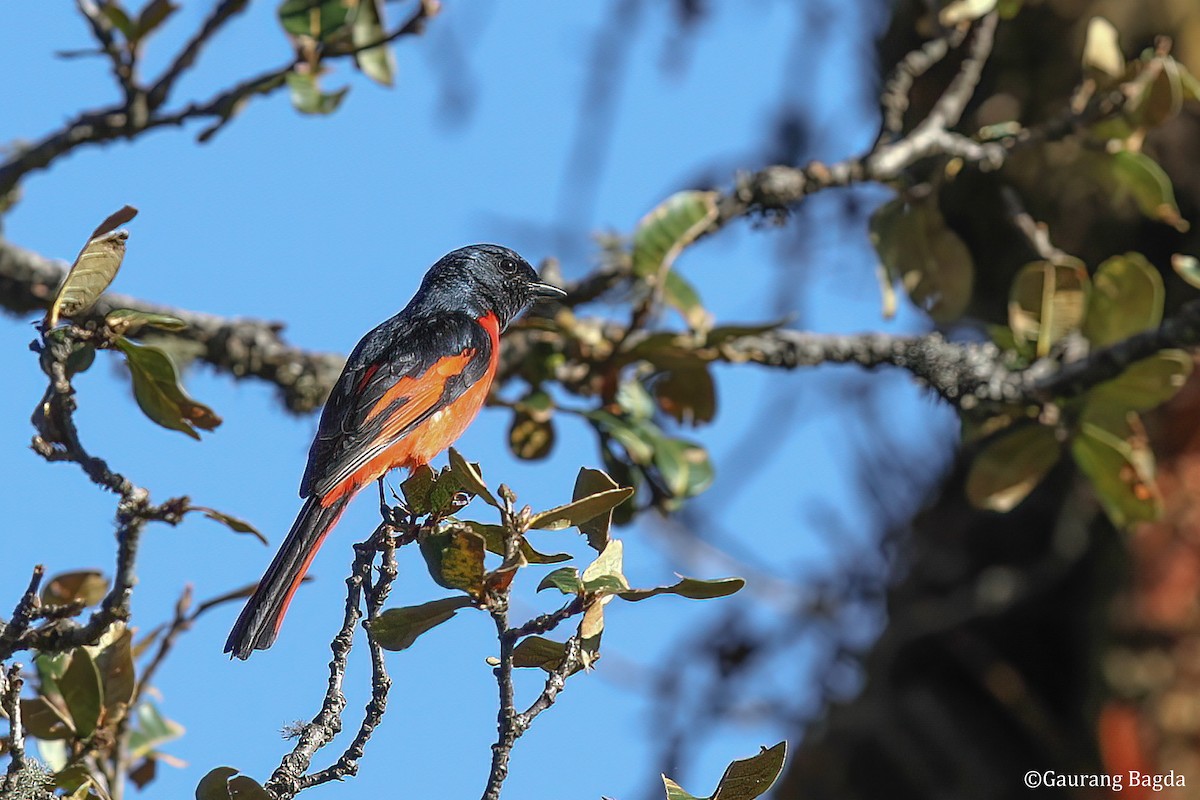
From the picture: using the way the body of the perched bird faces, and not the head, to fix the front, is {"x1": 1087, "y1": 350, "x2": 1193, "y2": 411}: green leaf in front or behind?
in front

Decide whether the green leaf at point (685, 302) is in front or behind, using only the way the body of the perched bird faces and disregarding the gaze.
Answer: in front

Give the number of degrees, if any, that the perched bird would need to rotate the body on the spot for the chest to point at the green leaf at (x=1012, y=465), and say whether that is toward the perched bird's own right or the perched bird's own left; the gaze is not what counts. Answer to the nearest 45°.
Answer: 0° — it already faces it

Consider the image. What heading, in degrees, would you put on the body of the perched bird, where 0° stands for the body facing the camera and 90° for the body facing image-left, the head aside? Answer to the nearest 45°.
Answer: approximately 270°

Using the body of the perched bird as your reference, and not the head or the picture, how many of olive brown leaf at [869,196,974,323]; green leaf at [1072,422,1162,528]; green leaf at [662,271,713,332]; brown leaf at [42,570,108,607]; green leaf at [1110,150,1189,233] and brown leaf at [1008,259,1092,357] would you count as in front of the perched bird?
5
